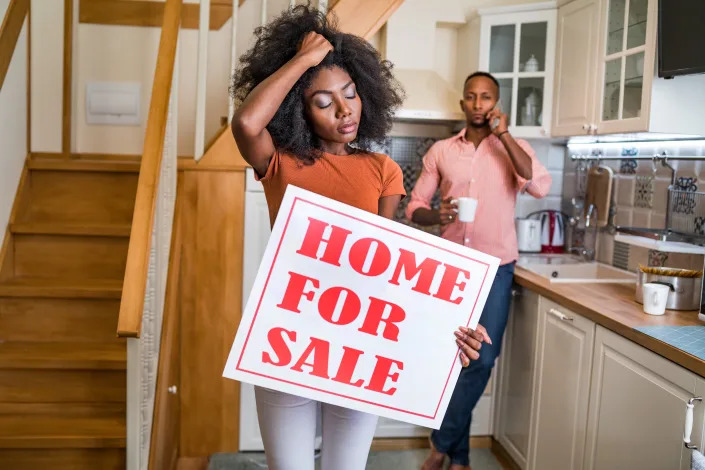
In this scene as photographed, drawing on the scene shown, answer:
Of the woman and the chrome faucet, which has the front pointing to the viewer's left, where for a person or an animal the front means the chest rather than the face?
the chrome faucet

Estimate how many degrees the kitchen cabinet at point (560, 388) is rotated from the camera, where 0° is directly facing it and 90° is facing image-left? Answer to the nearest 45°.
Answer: approximately 45°

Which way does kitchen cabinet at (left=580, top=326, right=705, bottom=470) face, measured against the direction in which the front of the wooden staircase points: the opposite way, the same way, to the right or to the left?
to the right

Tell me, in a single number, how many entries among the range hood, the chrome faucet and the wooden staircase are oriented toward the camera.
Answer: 2

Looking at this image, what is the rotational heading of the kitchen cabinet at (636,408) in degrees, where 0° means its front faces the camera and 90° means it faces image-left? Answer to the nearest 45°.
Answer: approximately 45°

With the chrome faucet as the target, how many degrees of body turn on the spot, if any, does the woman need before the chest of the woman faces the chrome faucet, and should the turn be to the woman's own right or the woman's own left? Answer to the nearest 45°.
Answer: approximately 135° to the woman's own left

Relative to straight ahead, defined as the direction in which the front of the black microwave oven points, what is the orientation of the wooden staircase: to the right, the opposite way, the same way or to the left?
to the left

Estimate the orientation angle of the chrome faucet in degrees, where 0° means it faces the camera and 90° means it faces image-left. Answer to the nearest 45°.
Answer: approximately 90°
